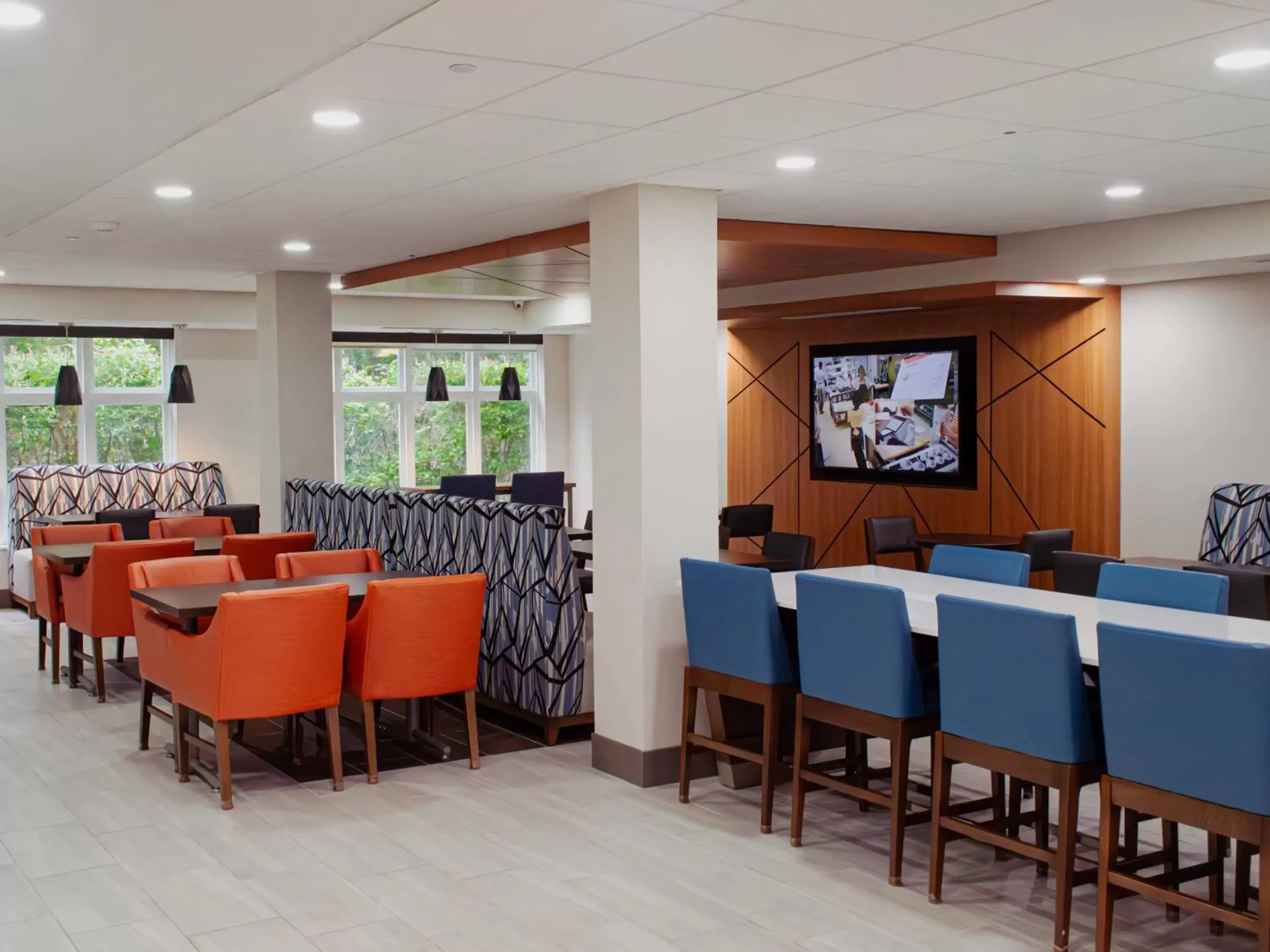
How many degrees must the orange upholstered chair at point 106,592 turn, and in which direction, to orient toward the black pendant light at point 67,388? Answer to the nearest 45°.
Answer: approximately 45° to its right

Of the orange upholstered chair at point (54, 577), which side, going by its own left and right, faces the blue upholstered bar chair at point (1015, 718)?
front

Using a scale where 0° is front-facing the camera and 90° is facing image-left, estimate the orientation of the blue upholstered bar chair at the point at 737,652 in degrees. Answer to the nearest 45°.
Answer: approximately 225°

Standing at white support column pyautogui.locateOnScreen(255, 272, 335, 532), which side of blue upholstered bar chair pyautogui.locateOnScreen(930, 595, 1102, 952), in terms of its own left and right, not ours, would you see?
left

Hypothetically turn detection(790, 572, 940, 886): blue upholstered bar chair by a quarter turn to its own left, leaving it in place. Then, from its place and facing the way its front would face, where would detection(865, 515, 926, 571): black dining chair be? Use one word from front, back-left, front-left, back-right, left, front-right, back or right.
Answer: front-right

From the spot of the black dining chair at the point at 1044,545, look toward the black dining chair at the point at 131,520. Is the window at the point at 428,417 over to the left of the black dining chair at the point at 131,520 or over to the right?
right

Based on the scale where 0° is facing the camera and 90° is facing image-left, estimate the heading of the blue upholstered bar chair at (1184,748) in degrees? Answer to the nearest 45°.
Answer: approximately 225°

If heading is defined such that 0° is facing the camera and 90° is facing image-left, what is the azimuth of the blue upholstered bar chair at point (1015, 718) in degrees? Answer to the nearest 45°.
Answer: approximately 225°

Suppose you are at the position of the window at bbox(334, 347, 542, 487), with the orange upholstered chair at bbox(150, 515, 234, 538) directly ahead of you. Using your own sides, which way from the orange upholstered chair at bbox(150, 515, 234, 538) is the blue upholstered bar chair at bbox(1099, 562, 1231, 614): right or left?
left

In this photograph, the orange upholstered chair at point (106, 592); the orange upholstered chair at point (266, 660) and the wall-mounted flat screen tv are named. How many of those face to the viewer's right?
0

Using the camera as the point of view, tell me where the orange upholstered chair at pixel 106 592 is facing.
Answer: facing away from the viewer and to the left of the viewer

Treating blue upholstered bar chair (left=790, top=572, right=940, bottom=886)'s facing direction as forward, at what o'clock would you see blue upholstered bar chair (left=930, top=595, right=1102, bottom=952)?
blue upholstered bar chair (left=930, top=595, right=1102, bottom=952) is roughly at 3 o'clock from blue upholstered bar chair (left=790, top=572, right=940, bottom=886).

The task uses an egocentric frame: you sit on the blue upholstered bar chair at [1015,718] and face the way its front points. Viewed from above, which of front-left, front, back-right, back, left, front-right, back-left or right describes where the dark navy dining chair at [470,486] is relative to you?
left

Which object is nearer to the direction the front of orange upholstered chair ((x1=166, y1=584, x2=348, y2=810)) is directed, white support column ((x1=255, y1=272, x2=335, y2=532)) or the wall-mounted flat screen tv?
the white support column

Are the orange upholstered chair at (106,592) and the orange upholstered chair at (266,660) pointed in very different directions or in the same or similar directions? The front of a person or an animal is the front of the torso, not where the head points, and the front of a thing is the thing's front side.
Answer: same or similar directions
